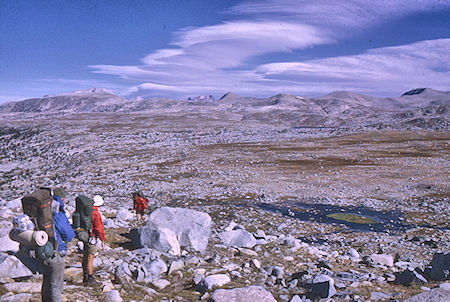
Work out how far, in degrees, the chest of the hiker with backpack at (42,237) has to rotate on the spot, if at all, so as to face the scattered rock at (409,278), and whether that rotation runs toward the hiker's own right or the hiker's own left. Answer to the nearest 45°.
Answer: approximately 45° to the hiker's own right

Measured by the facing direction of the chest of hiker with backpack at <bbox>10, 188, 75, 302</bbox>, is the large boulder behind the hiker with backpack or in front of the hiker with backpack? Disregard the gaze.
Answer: in front

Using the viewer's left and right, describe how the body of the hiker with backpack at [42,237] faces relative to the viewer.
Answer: facing away from the viewer and to the right of the viewer

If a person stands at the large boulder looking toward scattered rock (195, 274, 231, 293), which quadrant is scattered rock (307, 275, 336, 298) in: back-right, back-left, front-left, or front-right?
front-left
